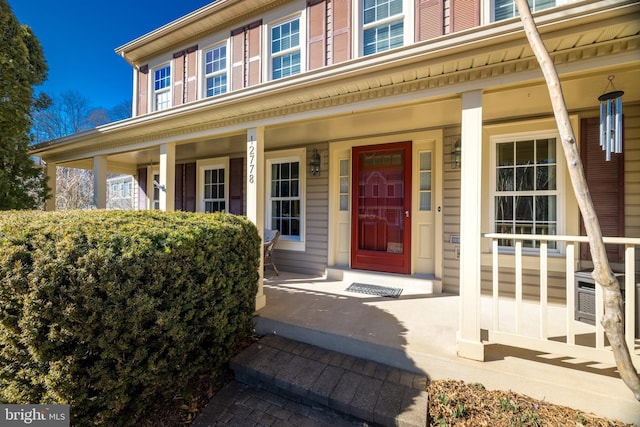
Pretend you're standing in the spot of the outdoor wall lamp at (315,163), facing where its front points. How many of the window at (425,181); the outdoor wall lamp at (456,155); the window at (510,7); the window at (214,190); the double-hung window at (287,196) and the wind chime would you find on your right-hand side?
2

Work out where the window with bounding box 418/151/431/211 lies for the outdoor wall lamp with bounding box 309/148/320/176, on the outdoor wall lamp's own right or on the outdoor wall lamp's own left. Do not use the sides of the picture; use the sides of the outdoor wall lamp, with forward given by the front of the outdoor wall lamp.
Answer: on the outdoor wall lamp's own left

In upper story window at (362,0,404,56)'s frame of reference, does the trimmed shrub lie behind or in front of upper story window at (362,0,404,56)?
in front

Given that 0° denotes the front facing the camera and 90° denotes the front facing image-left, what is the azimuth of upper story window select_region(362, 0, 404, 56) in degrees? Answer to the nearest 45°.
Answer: approximately 45°

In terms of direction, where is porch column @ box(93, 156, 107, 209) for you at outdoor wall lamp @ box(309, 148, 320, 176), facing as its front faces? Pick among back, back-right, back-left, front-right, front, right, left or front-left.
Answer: front-right

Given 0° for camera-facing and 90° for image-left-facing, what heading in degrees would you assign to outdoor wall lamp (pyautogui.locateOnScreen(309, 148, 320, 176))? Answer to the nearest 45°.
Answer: approximately 45°

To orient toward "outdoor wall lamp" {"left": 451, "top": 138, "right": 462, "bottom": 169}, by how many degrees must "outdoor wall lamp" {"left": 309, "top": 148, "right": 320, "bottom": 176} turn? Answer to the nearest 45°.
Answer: approximately 90° to its left

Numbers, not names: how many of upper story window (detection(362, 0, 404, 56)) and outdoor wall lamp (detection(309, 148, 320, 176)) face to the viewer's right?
0

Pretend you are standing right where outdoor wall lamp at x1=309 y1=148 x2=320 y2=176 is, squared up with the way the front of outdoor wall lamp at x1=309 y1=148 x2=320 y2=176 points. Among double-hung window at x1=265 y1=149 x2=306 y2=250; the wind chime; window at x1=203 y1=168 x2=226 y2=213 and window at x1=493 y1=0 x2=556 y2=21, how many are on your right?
2

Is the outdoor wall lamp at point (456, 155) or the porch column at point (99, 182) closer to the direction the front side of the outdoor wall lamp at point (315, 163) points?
the porch column

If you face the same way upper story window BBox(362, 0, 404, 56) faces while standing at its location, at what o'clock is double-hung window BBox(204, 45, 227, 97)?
The double-hung window is roughly at 2 o'clock from the upper story window.
